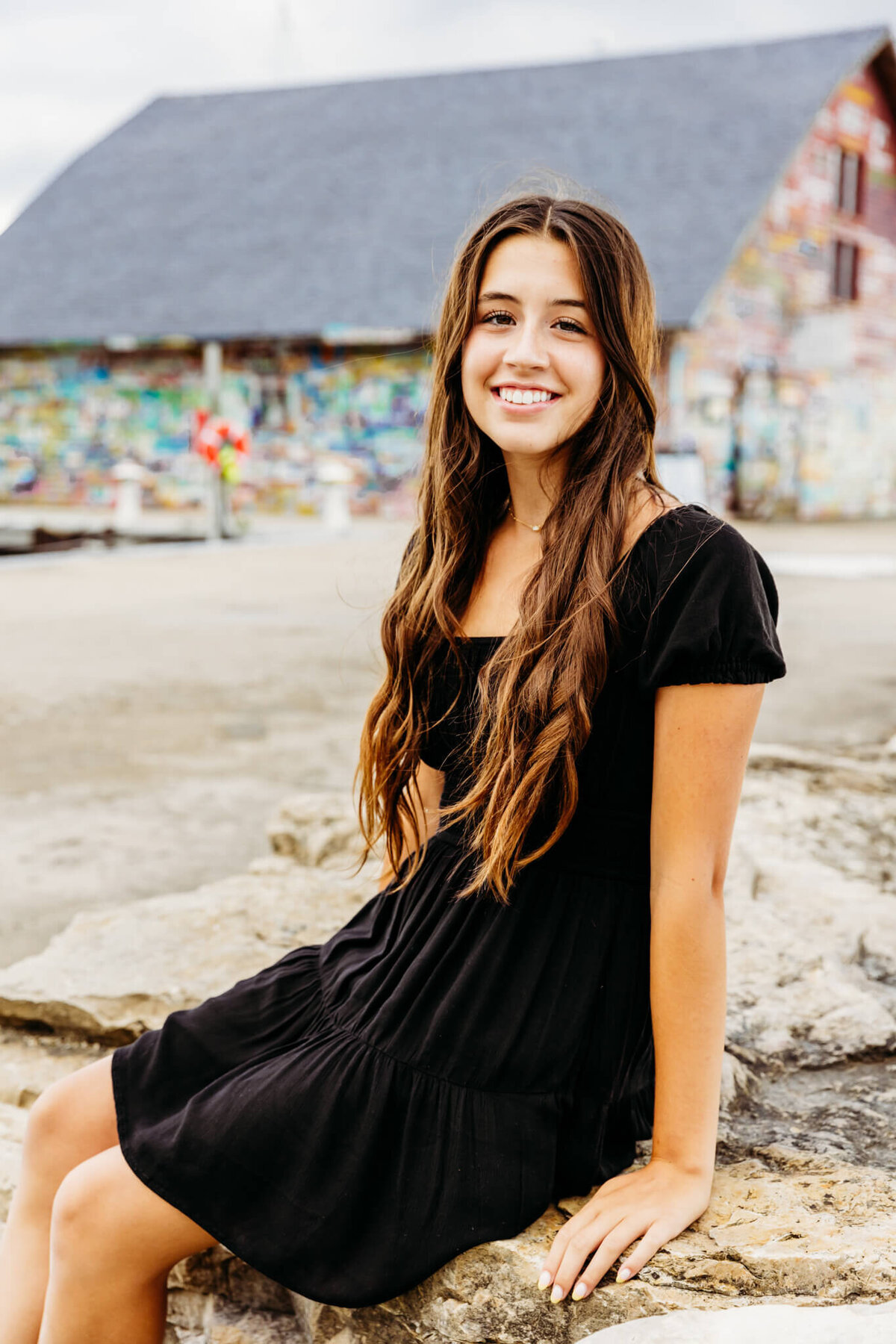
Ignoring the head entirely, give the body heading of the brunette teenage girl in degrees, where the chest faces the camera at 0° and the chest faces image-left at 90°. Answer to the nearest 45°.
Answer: approximately 45°

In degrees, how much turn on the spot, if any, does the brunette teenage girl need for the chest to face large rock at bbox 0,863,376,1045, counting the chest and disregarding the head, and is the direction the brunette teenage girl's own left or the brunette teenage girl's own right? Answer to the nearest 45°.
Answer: approximately 90° to the brunette teenage girl's own right

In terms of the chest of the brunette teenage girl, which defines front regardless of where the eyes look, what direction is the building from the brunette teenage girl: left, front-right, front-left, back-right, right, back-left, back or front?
back-right

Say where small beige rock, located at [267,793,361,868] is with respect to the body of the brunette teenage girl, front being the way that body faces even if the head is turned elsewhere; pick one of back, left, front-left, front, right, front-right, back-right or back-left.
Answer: back-right

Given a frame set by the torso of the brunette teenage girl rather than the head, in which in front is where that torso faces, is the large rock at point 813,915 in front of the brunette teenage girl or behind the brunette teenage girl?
behind
